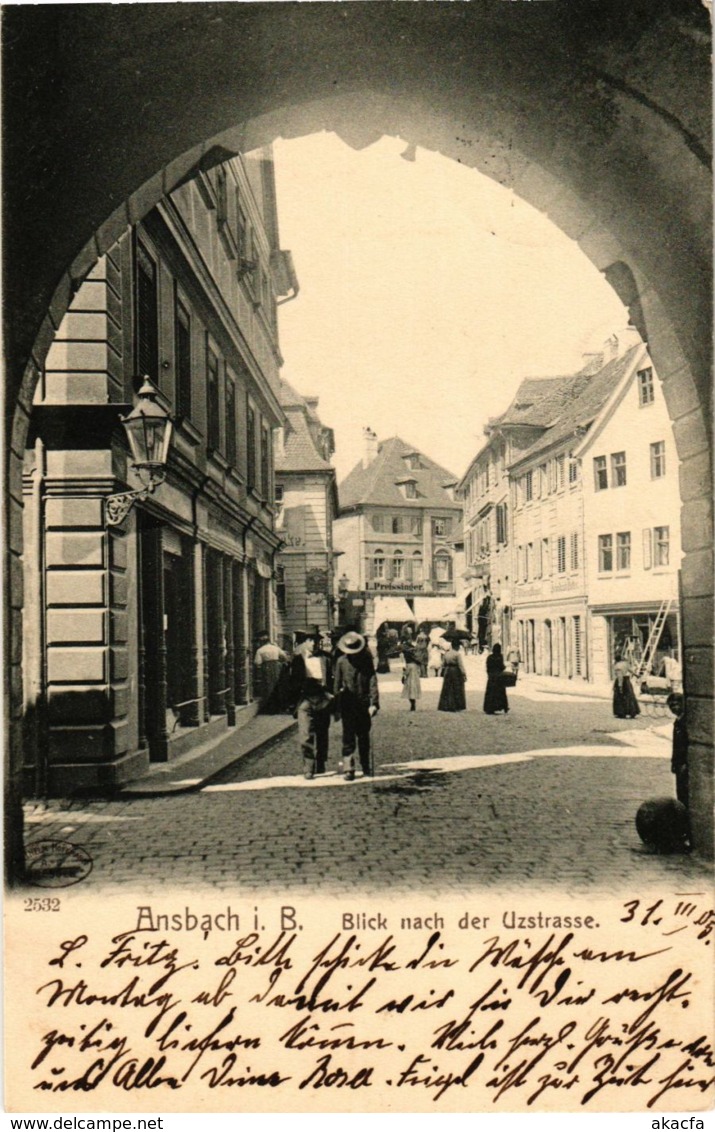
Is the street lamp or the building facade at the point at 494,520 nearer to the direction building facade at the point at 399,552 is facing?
the street lamp

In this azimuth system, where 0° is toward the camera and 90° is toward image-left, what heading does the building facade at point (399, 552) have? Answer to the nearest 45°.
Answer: approximately 0°

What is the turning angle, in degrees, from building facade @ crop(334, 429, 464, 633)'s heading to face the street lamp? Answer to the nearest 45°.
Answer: approximately 45° to its right

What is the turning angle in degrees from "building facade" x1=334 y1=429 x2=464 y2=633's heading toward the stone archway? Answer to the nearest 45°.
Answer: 0° — it already faces it

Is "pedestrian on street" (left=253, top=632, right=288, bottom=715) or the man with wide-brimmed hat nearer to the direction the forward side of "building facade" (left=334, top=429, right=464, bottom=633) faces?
the man with wide-brimmed hat

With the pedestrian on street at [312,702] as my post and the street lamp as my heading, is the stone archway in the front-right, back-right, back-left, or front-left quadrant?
front-left

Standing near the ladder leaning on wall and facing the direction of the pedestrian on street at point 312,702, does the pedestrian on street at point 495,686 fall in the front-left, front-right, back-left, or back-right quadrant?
front-right

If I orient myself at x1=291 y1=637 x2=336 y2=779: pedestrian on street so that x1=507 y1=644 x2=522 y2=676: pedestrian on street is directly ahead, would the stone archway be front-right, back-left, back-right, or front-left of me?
back-right

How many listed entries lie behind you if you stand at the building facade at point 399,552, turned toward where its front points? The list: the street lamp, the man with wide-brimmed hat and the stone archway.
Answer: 0

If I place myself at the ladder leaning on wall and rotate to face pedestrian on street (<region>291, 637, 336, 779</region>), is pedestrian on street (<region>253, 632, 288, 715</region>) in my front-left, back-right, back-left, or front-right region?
front-right
